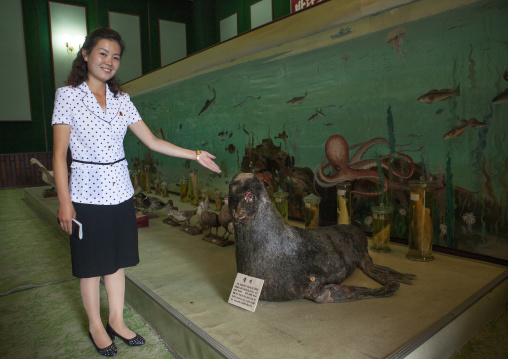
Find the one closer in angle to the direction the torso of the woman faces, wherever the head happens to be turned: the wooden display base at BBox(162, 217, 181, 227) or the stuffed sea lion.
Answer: the stuffed sea lion

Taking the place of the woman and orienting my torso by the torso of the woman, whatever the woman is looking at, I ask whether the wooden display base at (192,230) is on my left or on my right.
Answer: on my left

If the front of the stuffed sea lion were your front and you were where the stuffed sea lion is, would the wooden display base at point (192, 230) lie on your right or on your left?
on your right

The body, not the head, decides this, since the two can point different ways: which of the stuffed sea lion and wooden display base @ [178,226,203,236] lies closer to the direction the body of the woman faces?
the stuffed sea lion

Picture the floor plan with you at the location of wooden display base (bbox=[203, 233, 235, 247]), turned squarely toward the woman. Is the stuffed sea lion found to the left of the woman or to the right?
left

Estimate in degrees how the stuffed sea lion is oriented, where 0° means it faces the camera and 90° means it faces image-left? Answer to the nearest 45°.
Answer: approximately 45°

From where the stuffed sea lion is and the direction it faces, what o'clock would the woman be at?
The woman is roughly at 1 o'clock from the stuffed sea lion.

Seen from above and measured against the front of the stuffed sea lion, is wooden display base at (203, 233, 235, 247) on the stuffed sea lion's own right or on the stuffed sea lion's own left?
on the stuffed sea lion's own right

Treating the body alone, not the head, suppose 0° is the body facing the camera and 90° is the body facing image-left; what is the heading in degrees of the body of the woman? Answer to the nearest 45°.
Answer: approximately 315°

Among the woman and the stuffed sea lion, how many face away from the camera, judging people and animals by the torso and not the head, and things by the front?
0
